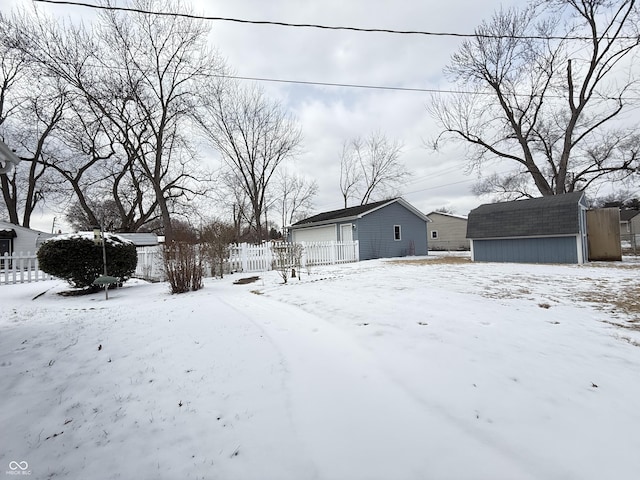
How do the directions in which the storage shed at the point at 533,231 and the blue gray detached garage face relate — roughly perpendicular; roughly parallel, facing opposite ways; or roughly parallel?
roughly perpendicular

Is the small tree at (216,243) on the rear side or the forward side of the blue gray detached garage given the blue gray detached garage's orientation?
on the forward side

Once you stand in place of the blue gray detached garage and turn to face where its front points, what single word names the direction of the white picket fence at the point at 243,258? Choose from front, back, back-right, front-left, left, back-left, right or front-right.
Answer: front

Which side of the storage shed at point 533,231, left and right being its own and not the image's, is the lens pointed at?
right

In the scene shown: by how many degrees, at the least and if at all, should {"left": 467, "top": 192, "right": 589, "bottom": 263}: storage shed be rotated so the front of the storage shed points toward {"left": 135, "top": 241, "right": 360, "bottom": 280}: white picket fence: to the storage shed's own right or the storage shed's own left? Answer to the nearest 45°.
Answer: approximately 135° to the storage shed's own right

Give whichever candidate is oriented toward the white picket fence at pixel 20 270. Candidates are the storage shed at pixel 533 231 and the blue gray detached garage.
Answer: the blue gray detached garage

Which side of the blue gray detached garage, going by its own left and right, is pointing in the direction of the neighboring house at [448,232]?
back

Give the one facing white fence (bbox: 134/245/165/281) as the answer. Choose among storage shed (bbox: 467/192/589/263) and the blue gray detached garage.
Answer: the blue gray detached garage

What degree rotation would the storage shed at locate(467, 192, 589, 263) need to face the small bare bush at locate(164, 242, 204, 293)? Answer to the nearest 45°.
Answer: approximately 135° to its right

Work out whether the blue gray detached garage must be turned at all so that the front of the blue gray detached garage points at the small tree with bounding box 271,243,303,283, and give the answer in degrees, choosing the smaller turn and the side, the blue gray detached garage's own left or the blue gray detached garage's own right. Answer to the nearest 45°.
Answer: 0° — it already faces it

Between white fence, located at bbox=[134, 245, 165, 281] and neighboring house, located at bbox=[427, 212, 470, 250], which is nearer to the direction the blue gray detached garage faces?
the white fence

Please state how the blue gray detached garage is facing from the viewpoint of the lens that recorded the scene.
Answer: facing the viewer and to the left of the viewer

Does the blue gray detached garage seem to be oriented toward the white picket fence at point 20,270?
yes

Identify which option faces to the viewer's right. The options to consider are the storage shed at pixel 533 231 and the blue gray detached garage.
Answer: the storage shed
